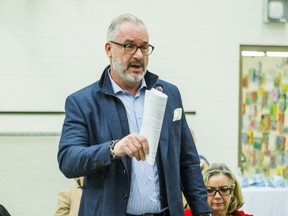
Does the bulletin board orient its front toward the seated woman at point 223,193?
yes

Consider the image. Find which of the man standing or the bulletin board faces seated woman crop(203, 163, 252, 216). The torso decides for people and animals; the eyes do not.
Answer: the bulletin board

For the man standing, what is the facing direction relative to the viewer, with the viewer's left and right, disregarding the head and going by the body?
facing the viewer and to the right of the viewer

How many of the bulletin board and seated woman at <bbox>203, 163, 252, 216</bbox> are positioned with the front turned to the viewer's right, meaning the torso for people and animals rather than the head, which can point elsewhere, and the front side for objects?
0

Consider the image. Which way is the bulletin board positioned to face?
toward the camera

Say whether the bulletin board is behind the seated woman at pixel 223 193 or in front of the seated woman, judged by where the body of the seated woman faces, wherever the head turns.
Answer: behind

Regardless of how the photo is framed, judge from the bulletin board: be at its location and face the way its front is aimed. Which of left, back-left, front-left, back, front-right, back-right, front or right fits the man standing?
front

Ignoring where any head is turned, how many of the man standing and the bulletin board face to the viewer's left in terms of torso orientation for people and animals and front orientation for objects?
0

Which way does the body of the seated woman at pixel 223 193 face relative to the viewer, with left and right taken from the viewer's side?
facing the viewer and to the left of the viewer

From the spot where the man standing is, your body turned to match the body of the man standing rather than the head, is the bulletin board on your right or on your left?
on your left
